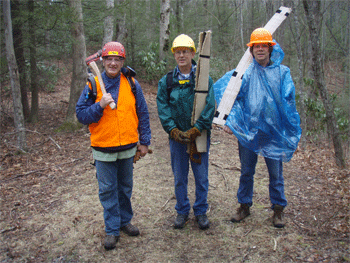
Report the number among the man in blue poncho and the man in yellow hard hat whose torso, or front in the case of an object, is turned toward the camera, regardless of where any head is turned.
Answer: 2

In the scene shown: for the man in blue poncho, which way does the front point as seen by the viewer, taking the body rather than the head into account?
toward the camera

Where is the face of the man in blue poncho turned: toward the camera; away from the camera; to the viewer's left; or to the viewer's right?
toward the camera

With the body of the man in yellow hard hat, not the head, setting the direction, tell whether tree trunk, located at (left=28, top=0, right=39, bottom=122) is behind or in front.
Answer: behind

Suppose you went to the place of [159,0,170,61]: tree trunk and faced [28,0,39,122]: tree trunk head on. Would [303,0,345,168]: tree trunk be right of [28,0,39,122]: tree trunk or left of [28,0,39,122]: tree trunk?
left

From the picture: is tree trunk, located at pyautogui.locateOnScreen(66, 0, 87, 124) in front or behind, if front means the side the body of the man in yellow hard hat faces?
behind

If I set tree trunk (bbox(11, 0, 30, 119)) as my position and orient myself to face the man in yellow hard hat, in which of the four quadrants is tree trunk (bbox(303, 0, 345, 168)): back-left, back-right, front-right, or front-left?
front-left

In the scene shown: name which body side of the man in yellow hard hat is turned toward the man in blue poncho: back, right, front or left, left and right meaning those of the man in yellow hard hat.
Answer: left

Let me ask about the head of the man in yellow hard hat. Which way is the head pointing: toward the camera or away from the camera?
toward the camera

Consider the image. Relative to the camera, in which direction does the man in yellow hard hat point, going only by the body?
toward the camera

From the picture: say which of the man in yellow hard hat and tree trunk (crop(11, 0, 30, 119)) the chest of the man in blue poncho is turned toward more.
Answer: the man in yellow hard hat

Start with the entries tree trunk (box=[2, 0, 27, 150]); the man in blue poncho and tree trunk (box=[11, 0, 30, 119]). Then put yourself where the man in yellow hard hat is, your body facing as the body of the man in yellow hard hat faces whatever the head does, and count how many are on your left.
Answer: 1

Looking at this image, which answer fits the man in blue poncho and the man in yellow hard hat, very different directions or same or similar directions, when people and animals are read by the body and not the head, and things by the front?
same or similar directions

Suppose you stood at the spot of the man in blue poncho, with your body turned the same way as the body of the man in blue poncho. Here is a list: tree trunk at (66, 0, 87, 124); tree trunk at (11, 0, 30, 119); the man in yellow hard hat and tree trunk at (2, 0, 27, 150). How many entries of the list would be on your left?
0

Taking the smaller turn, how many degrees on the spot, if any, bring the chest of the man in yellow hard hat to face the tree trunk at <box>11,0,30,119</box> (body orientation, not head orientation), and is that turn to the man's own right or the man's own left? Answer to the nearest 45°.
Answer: approximately 135° to the man's own right

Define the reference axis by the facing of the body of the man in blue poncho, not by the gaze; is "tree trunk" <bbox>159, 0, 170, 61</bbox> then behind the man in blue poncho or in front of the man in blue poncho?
behind
